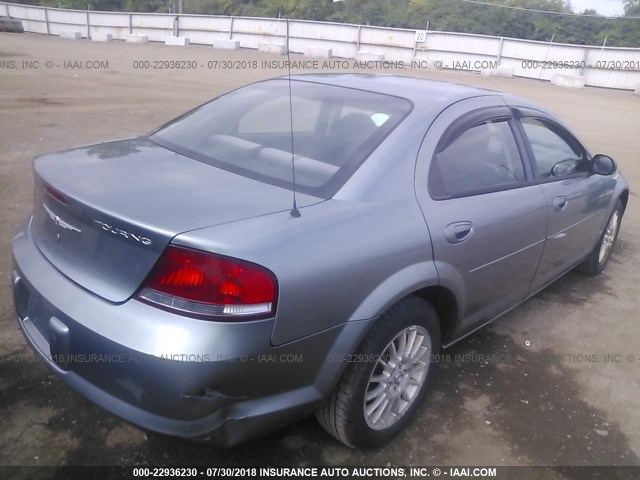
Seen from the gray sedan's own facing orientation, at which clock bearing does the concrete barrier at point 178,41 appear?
The concrete barrier is roughly at 10 o'clock from the gray sedan.

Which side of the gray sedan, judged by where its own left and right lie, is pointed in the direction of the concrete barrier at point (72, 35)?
left

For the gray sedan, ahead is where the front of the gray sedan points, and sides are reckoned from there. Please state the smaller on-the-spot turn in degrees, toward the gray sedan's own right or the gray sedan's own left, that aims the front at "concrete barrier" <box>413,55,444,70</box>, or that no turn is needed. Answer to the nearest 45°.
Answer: approximately 45° to the gray sedan's own left

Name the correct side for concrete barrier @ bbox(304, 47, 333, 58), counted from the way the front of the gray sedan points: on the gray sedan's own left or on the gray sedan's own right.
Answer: on the gray sedan's own left

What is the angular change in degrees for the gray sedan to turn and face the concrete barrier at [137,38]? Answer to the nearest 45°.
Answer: approximately 45° to its left

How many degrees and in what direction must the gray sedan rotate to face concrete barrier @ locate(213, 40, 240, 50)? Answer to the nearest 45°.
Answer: approximately 45° to its left

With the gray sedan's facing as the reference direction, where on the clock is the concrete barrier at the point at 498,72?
The concrete barrier is roughly at 11 o'clock from the gray sedan.

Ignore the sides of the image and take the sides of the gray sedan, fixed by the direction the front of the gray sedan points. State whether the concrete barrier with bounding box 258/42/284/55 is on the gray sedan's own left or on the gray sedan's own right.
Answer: on the gray sedan's own left

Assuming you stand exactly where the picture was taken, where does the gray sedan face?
facing away from the viewer and to the right of the viewer
